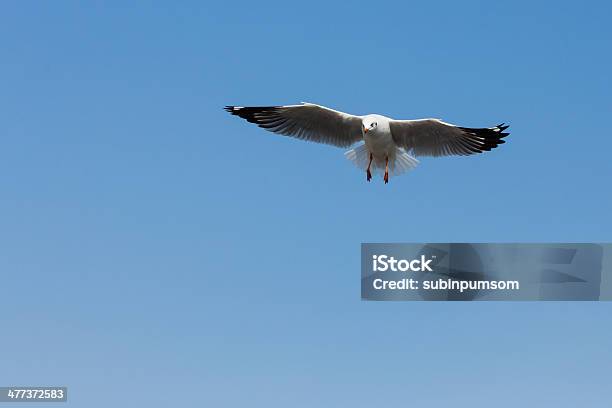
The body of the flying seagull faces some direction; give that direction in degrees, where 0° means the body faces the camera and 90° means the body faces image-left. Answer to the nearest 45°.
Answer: approximately 0°
